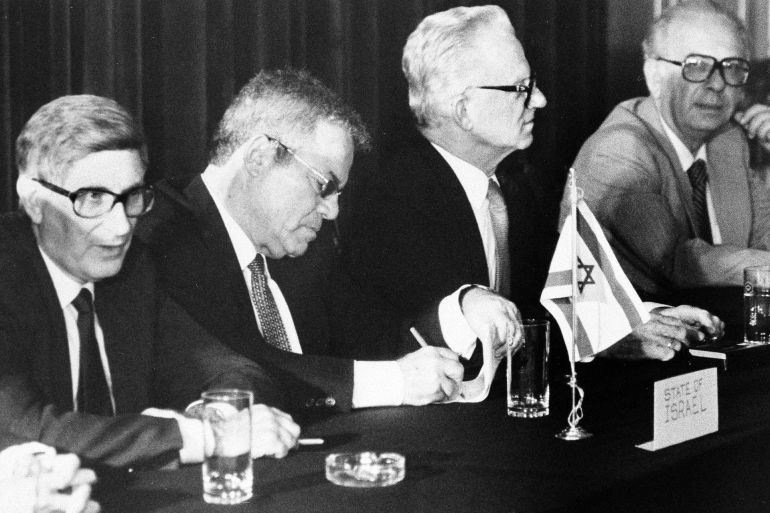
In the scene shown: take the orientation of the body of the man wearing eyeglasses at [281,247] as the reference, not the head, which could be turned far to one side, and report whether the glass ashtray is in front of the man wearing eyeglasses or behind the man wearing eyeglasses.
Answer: in front

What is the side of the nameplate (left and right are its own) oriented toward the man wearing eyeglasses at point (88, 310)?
right

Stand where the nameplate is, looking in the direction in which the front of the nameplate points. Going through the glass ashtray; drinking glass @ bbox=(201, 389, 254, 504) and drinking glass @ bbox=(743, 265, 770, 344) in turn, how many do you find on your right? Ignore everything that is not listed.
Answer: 2

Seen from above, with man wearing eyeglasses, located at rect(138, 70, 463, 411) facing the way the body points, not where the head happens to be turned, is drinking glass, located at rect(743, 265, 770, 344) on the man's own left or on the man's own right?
on the man's own left

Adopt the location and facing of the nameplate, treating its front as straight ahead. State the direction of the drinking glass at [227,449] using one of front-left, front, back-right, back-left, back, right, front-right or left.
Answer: right

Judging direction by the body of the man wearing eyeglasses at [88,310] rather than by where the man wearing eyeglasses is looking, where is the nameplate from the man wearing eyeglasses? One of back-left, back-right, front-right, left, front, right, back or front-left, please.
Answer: front-left

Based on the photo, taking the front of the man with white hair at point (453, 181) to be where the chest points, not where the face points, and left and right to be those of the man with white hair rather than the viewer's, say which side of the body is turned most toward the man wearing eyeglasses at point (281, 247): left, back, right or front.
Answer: right
